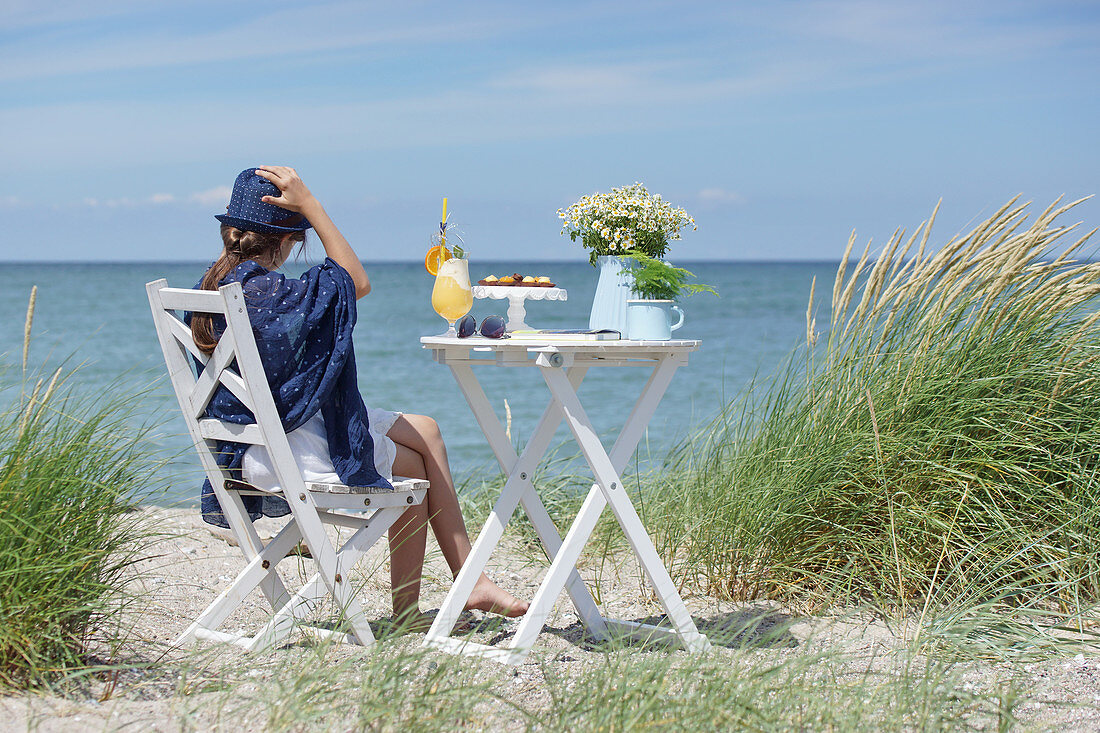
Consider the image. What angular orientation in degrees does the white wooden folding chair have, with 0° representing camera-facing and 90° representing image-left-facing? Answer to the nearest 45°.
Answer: approximately 225°

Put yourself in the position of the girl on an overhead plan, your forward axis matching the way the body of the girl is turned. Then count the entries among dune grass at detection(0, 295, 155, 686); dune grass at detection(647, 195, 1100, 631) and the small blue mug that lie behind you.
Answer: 1

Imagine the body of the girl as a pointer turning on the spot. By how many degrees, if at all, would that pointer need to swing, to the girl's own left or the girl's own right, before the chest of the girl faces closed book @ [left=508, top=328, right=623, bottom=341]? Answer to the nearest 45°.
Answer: approximately 45° to the girl's own right

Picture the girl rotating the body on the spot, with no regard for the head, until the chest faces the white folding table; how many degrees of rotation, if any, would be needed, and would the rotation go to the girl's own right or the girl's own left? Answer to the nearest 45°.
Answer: approximately 45° to the girl's own right

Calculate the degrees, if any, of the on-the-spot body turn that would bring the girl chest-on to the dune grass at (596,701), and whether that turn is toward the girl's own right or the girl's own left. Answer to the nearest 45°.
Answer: approximately 90° to the girl's own right

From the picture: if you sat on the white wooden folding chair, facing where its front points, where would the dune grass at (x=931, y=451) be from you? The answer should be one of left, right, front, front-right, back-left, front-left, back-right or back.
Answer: front-right

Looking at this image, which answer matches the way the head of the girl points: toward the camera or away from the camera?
away from the camera

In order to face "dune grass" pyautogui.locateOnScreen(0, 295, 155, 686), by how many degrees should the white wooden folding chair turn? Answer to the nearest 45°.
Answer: approximately 180°

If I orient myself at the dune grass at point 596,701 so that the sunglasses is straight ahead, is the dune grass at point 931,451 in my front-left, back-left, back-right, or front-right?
front-right

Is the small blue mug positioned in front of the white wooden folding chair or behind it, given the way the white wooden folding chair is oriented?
in front
